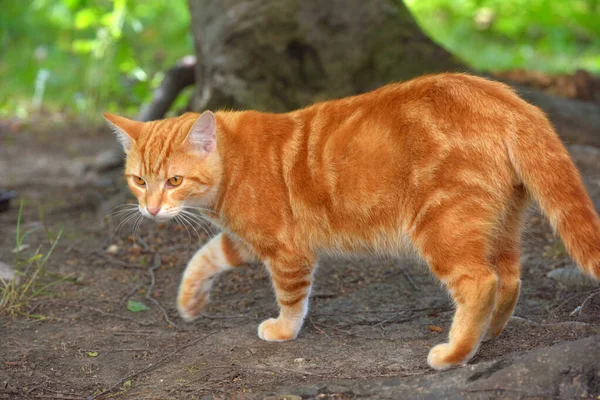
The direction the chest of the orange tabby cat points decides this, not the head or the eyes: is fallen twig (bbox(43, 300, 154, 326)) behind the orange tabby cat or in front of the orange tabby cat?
in front

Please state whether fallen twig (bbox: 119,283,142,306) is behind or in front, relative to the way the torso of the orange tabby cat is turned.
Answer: in front

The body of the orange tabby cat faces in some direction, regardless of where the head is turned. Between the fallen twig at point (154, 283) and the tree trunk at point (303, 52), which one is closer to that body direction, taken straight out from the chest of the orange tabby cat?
the fallen twig

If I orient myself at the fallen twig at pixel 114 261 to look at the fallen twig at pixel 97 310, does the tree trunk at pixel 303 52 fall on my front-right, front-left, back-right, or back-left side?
back-left

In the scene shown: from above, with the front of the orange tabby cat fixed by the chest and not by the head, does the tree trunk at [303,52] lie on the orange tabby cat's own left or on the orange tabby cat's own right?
on the orange tabby cat's own right

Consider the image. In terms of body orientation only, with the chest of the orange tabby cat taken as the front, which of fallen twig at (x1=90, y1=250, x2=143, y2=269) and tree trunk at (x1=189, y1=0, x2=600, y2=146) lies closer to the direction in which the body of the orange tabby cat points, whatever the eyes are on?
the fallen twig

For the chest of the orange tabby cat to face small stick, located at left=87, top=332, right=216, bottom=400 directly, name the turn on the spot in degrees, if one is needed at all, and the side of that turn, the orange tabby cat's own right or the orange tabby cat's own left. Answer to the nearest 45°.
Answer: approximately 45° to the orange tabby cat's own left

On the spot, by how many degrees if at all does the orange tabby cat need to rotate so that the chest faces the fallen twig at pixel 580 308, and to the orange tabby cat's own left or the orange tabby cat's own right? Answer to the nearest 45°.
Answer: approximately 180°

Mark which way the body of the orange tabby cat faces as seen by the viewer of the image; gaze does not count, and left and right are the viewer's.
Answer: facing to the left of the viewer

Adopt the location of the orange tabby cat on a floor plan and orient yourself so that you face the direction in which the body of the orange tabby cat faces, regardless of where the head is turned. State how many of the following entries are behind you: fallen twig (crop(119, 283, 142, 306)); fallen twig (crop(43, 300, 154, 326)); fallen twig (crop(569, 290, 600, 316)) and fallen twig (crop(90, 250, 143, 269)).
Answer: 1
